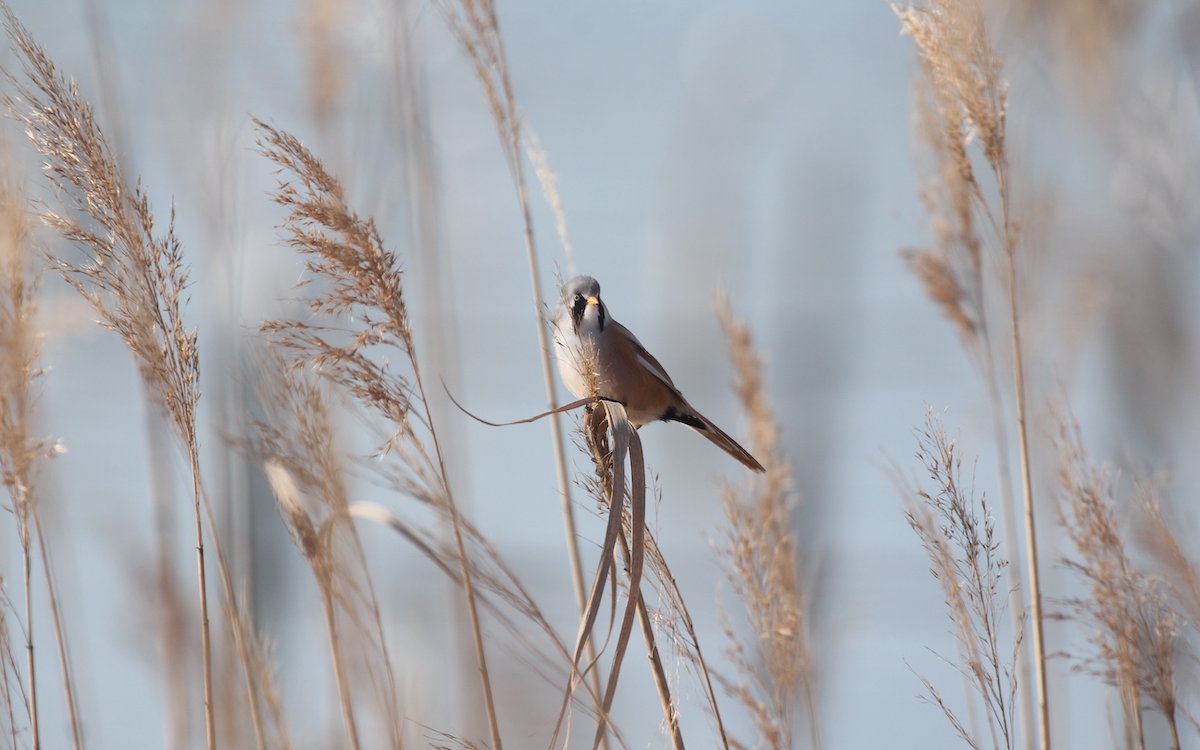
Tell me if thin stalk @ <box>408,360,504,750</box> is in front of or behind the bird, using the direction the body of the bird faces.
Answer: in front

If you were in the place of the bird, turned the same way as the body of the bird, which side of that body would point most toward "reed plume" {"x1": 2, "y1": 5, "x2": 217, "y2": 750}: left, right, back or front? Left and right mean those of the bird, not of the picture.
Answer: front

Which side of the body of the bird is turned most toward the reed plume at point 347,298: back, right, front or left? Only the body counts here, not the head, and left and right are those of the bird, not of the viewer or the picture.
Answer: front

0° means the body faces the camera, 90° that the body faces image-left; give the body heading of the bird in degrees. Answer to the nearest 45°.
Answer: approximately 45°

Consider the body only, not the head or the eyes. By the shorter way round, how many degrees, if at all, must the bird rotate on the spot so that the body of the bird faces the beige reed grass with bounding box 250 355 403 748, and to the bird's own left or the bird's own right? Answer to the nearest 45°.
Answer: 0° — it already faces it
